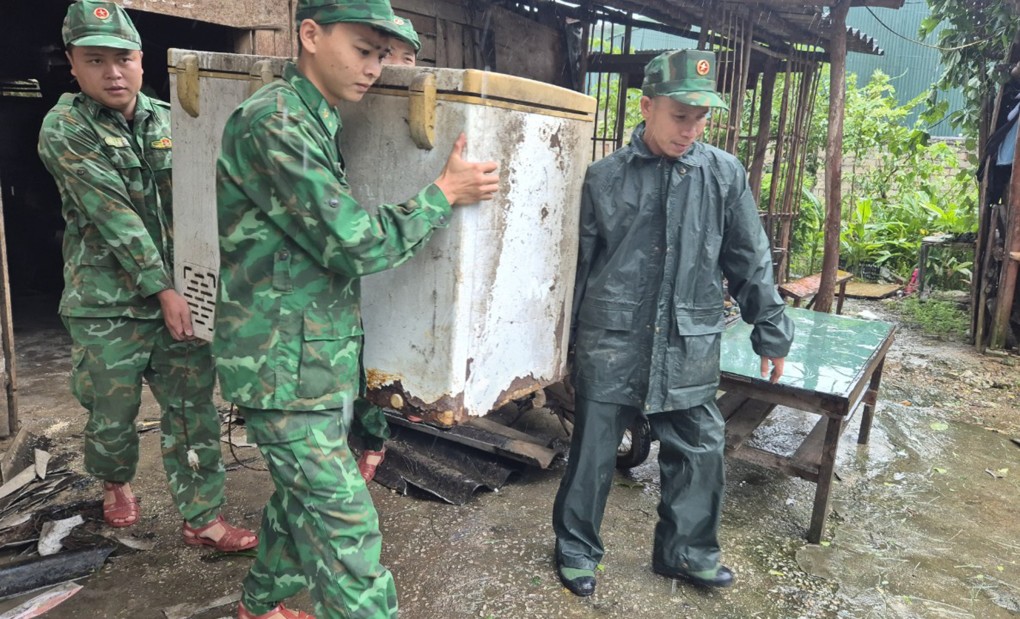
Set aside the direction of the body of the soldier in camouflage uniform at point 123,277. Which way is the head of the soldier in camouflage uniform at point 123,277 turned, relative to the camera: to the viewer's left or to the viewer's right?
to the viewer's right

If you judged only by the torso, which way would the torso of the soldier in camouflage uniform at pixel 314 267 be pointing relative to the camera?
to the viewer's right

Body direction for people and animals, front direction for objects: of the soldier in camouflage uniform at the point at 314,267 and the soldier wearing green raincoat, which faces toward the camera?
the soldier wearing green raincoat

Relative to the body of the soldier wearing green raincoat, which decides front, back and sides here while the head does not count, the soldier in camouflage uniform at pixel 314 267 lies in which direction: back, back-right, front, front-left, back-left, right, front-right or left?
front-right

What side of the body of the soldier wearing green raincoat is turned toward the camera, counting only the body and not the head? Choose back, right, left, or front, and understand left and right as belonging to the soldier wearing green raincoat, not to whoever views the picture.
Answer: front

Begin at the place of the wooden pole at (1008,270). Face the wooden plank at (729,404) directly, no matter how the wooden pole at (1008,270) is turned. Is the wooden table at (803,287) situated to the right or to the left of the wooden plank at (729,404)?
right

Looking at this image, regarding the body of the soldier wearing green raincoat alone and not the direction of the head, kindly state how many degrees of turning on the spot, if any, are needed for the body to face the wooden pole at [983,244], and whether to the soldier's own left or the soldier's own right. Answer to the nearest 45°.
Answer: approximately 135° to the soldier's own left

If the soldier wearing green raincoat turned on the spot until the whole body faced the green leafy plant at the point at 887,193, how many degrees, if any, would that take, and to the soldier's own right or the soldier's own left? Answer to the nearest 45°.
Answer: approximately 180°

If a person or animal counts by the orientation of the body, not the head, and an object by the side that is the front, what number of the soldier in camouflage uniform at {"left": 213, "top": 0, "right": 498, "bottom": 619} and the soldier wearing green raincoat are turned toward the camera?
1

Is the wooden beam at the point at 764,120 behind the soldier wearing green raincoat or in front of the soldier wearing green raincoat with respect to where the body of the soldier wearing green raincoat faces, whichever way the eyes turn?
behind
